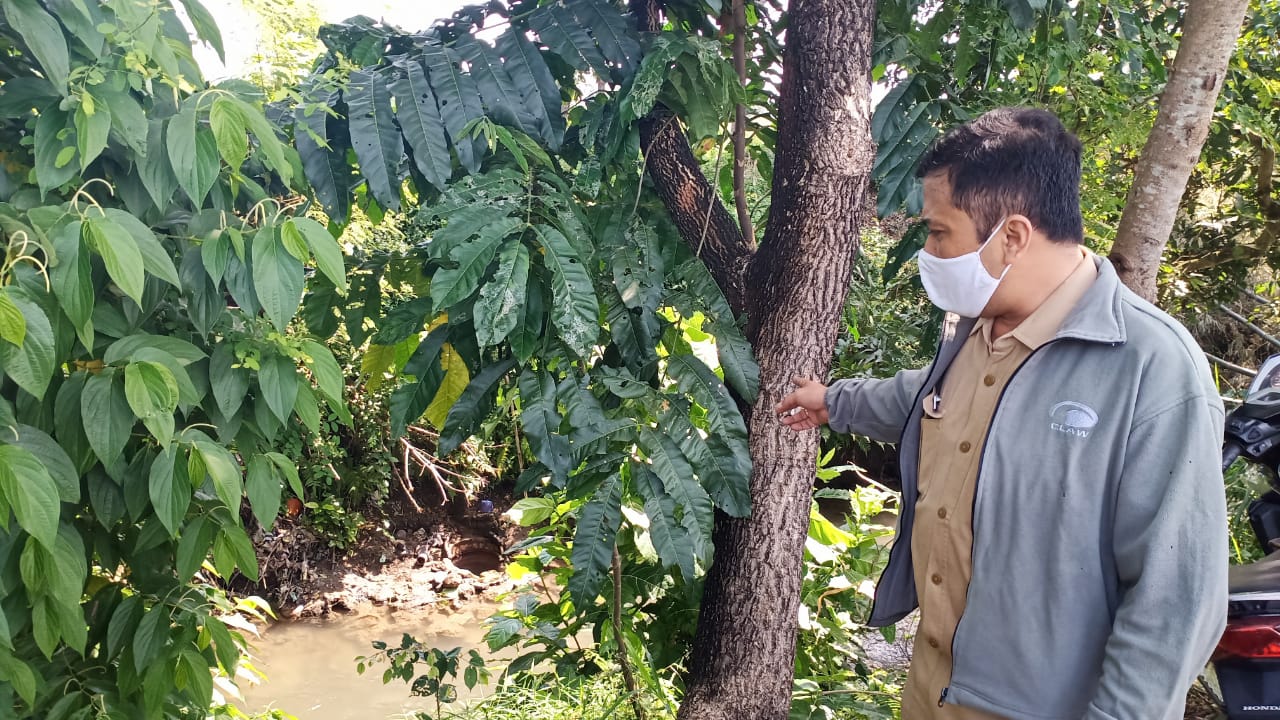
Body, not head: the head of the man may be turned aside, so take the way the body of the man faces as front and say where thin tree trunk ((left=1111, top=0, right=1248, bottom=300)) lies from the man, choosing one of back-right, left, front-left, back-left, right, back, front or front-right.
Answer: back-right

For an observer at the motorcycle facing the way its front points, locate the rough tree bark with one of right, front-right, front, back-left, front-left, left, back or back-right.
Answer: left

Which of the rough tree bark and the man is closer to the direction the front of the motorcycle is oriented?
the rough tree bark

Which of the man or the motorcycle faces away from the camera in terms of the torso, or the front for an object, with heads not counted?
the motorcycle

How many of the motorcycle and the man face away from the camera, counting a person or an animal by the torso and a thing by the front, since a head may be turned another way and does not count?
1

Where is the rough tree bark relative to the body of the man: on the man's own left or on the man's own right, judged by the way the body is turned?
on the man's own right

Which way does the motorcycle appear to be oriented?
away from the camera

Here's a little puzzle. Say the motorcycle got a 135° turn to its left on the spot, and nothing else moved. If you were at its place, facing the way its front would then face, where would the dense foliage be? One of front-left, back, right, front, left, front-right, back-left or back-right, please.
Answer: front
